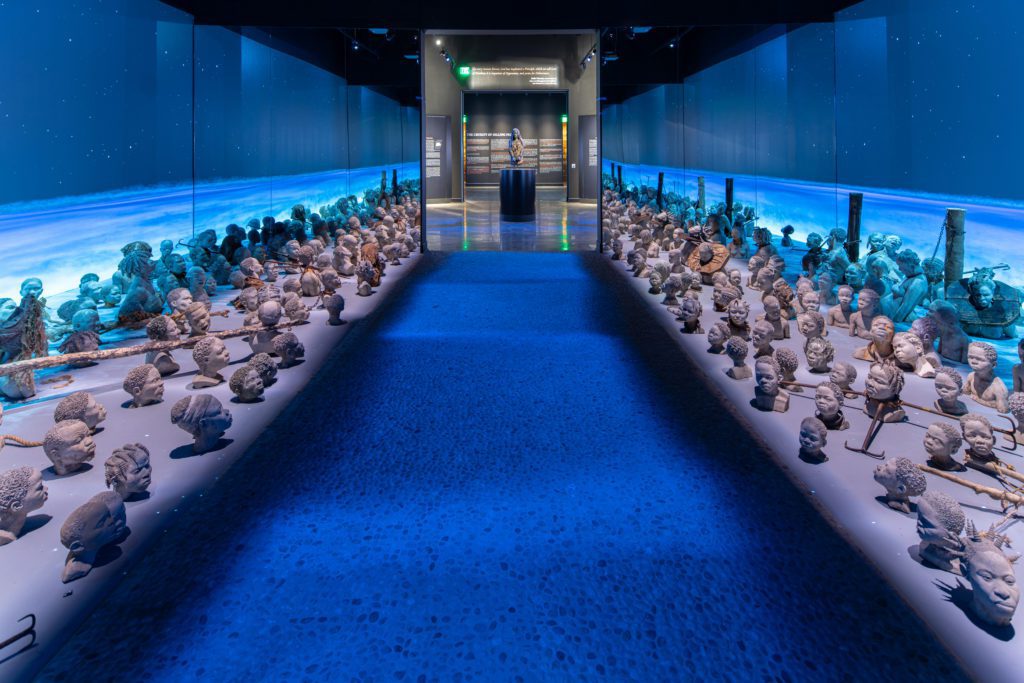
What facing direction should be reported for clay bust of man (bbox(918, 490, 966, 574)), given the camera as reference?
facing to the left of the viewer

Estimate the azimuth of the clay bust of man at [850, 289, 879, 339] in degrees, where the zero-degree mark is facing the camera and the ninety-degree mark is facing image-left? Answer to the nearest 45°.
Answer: approximately 45°

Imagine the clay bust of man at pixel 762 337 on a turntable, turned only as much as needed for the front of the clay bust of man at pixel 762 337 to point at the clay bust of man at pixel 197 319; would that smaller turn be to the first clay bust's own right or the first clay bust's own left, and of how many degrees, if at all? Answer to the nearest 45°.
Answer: approximately 45° to the first clay bust's own right

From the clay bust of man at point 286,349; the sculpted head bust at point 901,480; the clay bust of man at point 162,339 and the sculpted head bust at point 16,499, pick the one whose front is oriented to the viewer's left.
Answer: the sculpted head bust at point 901,480

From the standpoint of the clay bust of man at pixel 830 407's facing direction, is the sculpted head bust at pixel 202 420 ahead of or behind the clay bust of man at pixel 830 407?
ahead

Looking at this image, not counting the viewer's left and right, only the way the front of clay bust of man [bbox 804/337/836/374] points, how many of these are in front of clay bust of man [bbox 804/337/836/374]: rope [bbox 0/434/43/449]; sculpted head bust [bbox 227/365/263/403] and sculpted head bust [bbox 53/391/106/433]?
3

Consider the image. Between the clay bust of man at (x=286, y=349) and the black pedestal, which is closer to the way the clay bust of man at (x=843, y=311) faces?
the clay bust of man
